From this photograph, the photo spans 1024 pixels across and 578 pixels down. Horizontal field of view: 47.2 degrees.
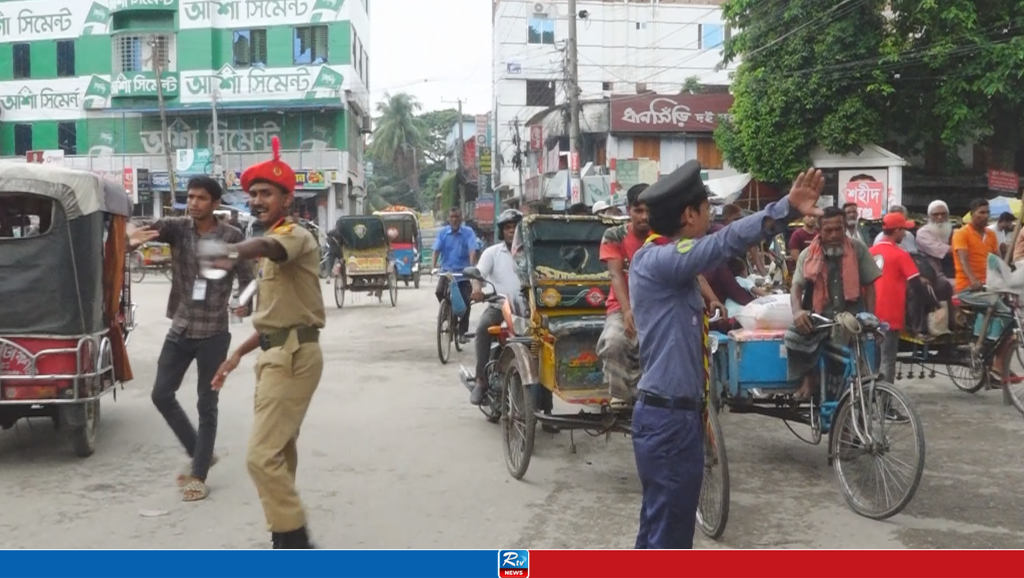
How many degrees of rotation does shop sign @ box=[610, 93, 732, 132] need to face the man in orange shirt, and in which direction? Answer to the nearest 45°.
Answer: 0° — it already faces them

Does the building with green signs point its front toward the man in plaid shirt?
yes

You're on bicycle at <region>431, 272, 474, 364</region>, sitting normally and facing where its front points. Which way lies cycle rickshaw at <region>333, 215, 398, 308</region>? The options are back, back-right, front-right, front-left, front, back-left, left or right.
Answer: back

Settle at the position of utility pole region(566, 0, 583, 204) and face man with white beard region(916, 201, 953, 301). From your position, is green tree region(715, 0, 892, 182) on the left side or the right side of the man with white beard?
left

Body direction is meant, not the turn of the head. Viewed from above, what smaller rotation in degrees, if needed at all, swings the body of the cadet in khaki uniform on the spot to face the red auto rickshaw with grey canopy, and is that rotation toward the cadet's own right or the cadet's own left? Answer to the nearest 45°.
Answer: approximately 90° to the cadet's own right

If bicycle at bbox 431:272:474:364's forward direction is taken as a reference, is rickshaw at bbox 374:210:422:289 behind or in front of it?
behind

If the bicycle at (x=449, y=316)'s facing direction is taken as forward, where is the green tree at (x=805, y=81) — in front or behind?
behind

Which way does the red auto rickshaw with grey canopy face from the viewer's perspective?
away from the camera

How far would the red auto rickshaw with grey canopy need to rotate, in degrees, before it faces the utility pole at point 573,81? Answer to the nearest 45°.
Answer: approximately 45° to its right

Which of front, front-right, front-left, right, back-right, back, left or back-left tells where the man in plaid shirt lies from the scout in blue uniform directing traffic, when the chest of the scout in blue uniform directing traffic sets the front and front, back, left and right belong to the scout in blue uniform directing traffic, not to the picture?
back-left
